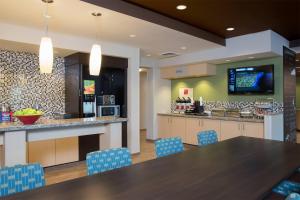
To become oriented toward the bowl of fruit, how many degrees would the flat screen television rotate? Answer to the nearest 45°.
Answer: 0° — it already faces it

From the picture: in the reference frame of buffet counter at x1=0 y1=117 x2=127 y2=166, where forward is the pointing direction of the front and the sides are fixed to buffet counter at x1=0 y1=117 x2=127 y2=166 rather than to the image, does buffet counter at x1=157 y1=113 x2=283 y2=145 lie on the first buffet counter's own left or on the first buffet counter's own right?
on the first buffet counter's own left

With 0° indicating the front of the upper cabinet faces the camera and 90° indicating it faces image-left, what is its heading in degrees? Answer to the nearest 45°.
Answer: approximately 45°

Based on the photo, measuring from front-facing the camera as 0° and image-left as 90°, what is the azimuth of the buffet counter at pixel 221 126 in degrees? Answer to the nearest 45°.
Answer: approximately 45°

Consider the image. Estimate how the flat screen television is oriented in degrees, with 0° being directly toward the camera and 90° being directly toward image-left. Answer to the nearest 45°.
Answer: approximately 45°

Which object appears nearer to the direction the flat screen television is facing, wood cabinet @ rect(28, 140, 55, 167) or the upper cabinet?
the wood cabinet
